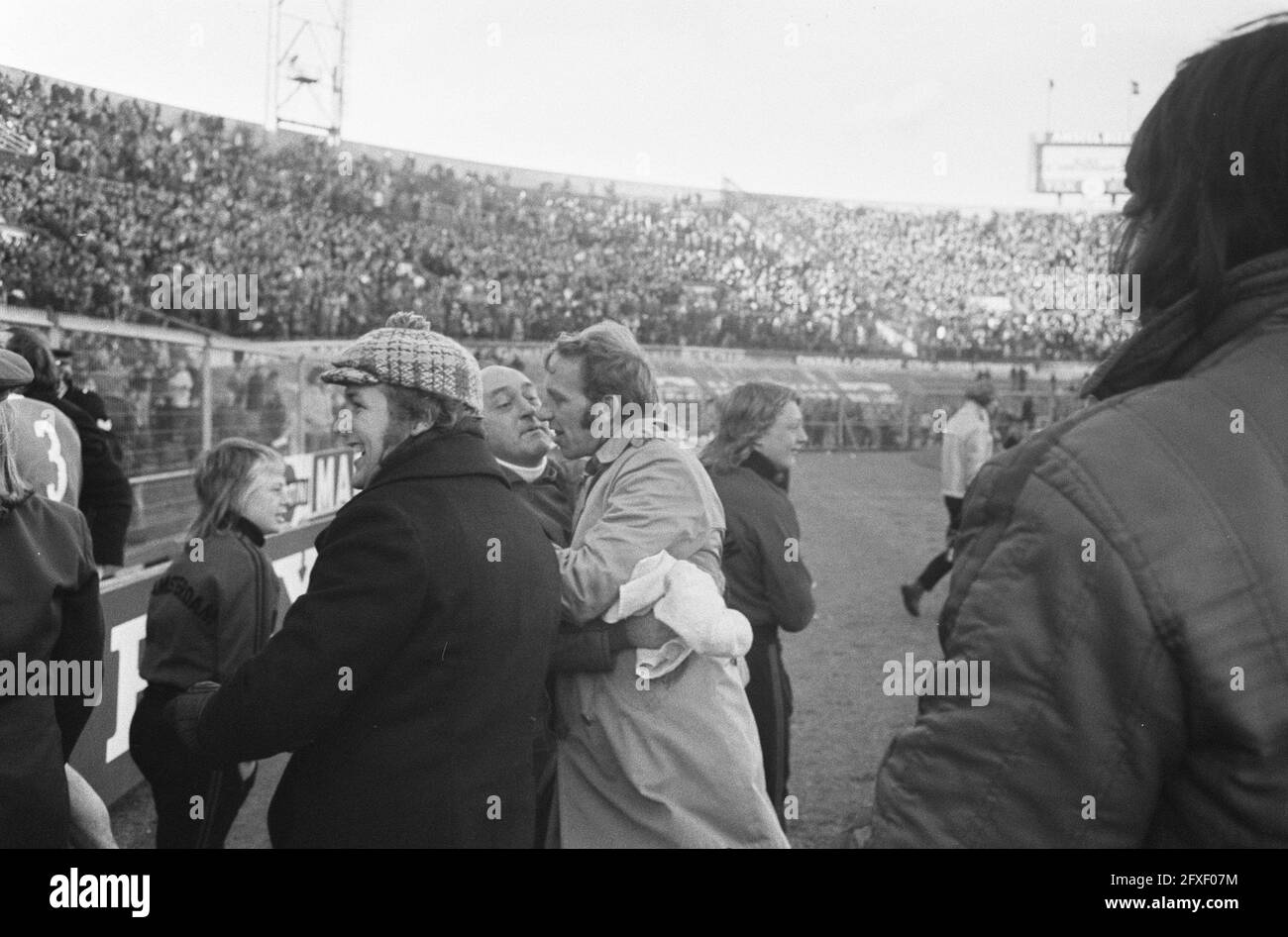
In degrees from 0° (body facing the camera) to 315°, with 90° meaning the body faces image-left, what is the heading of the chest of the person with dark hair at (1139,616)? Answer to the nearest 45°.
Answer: approximately 135°

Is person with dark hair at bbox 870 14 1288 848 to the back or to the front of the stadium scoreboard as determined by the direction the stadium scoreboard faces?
to the front

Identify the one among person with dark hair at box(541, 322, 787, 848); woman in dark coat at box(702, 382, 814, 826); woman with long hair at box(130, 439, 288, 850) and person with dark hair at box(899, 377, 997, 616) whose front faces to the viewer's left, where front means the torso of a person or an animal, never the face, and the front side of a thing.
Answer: person with dark hair at box(541, 322, 787, 848)

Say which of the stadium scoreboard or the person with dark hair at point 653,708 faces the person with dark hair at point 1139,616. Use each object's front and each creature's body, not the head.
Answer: the stadium scoreboard

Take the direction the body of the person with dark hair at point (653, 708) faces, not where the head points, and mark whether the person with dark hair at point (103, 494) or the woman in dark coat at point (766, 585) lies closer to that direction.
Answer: the person with dark hair

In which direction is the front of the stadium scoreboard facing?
toward the camera

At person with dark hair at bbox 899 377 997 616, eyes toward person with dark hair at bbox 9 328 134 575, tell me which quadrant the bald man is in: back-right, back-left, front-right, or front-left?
front-left

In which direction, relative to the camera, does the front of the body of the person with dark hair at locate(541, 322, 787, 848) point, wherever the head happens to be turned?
to the viewer's left

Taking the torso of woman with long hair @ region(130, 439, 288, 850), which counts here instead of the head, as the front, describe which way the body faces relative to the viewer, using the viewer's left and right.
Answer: facing to the right of the viewer

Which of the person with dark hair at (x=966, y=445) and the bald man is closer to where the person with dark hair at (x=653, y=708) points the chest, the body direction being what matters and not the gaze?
the bald man

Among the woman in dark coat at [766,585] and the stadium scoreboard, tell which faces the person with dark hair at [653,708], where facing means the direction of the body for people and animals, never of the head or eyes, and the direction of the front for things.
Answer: the stadium scoreboard
